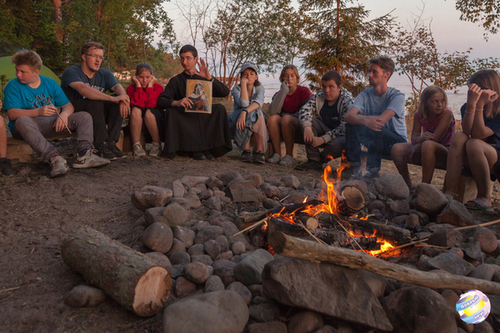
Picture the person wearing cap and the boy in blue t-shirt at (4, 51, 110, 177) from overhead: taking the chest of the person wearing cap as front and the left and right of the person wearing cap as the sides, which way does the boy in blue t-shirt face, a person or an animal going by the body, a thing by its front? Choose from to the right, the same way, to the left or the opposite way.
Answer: to the left

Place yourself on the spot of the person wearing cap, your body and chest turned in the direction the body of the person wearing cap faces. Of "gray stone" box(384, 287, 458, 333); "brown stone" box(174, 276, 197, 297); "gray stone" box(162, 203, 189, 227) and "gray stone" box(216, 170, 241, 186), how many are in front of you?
4

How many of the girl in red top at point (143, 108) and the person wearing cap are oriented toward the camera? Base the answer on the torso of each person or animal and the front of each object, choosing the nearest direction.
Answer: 2

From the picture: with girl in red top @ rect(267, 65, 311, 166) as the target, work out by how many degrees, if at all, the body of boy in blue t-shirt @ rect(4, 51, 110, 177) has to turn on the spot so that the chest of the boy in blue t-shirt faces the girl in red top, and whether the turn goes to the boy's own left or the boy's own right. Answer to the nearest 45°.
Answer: approximately 45° to the boy's own left

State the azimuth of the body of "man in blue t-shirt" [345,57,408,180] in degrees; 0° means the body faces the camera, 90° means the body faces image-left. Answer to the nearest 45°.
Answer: approximately 45°

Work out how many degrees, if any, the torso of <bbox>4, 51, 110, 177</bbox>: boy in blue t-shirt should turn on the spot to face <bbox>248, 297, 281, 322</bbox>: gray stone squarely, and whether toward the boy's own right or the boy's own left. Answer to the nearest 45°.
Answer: approximately 45° to the boy's own right

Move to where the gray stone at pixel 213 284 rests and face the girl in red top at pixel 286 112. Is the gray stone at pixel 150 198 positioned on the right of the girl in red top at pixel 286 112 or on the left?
left

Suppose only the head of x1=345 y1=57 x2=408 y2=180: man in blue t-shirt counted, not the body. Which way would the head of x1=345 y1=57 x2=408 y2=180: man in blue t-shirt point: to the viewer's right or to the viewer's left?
to the viewer's left

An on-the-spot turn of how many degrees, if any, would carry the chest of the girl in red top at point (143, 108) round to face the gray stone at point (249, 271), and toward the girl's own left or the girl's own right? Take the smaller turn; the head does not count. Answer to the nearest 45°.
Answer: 0° — they already face it

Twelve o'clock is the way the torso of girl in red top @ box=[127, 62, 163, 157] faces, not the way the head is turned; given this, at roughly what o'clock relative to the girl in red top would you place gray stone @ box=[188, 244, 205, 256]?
The gray stone is roughly at 12 o'clock from the girl in red top.

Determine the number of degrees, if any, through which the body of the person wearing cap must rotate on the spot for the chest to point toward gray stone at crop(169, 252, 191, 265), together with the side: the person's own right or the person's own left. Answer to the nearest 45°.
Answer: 0° — they already face it
